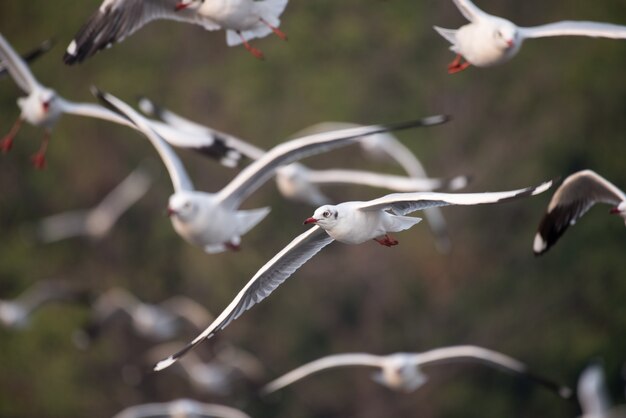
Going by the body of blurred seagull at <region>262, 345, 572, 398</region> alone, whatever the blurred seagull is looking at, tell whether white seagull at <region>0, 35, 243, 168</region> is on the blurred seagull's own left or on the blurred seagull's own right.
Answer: on the blurred seagull's own right

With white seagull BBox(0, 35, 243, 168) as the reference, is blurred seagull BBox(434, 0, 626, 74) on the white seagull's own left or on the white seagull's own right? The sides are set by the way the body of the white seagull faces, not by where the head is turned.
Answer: on the white seagull's own left

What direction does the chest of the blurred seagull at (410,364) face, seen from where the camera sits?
toward the camera

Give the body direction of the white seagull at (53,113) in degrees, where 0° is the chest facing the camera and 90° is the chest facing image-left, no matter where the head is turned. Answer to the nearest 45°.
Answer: approximately 0°

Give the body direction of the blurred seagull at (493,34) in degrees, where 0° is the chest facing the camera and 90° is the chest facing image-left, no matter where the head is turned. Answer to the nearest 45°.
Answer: approximately 315°

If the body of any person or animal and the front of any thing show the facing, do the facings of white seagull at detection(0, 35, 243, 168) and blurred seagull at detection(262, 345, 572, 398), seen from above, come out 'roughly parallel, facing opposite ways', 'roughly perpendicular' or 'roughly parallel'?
roughly parallel

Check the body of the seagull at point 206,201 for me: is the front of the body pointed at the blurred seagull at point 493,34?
no
